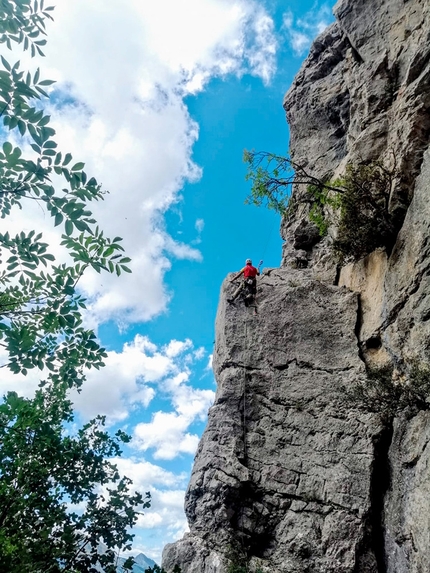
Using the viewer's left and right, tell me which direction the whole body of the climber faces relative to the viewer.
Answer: facing away from the viewer
